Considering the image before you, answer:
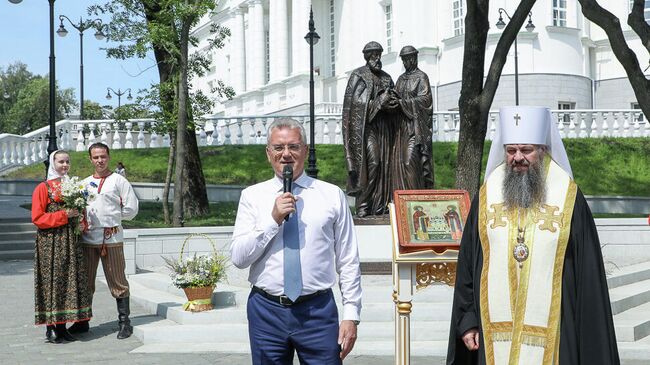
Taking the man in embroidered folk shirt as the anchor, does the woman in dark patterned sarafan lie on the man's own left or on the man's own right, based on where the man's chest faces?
on the man's own right

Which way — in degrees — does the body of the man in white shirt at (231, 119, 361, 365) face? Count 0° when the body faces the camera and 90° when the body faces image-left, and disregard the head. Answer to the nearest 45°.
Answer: approximately 0°

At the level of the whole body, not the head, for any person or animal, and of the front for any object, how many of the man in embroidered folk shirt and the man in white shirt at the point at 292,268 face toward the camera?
2

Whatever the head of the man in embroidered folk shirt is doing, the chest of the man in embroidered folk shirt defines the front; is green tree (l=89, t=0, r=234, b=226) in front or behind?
behind
